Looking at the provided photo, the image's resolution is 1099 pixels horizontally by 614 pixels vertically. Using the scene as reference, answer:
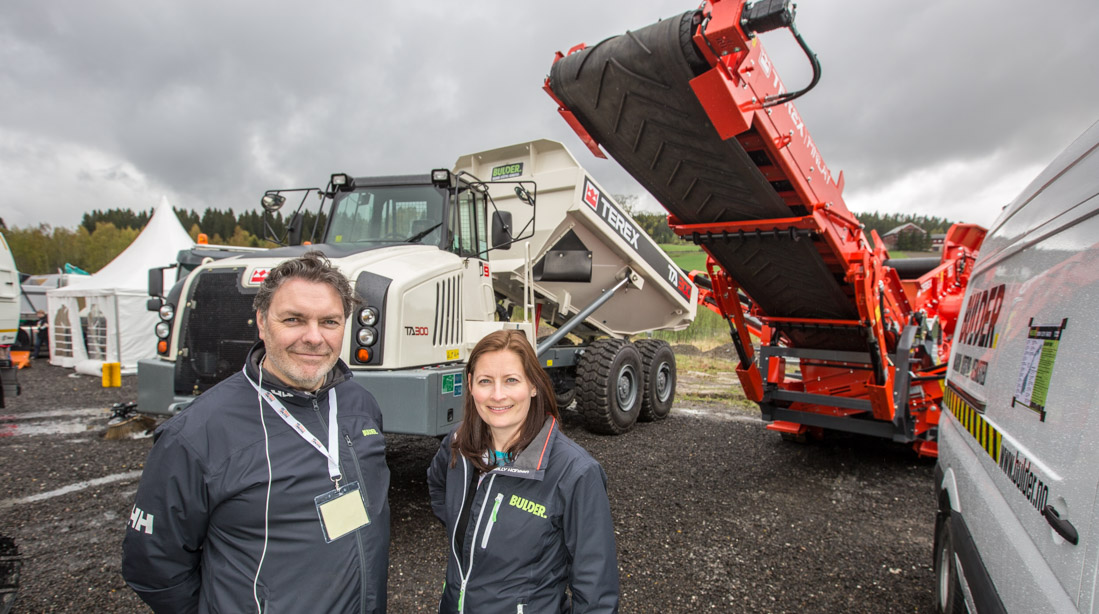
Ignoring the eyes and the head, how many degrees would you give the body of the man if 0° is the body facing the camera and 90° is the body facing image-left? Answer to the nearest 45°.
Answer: approximately 315°

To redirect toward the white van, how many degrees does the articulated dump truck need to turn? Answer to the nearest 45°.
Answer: approximately 45° to its left

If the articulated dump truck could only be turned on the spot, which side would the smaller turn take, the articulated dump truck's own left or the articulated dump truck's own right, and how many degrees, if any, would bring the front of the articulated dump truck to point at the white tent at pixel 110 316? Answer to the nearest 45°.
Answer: approximately 90° to the articulated dump truck's own right

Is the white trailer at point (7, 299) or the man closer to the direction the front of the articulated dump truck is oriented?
the man

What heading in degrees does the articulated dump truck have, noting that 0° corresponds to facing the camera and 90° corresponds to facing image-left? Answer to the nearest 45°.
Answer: approximately 45°

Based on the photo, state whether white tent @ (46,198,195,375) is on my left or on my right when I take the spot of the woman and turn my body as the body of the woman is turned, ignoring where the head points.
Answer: on my right

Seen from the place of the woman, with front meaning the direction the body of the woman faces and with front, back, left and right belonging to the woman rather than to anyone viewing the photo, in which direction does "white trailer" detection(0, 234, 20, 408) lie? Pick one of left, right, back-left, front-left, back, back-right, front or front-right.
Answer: right

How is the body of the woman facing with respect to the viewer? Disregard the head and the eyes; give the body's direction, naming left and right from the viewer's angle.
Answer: facing the viewer and to the left of the viewer

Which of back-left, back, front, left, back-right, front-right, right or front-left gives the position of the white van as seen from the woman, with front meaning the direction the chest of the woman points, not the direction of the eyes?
back-left

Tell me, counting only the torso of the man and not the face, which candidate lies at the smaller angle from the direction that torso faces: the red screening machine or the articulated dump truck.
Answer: the red screening machine

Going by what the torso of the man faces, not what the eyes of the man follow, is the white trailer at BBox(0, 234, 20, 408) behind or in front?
behind
